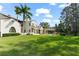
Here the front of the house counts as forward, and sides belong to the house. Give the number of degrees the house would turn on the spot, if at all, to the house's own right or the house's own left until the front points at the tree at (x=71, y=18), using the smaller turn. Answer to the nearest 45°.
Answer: approximately 45° to the house's own left
